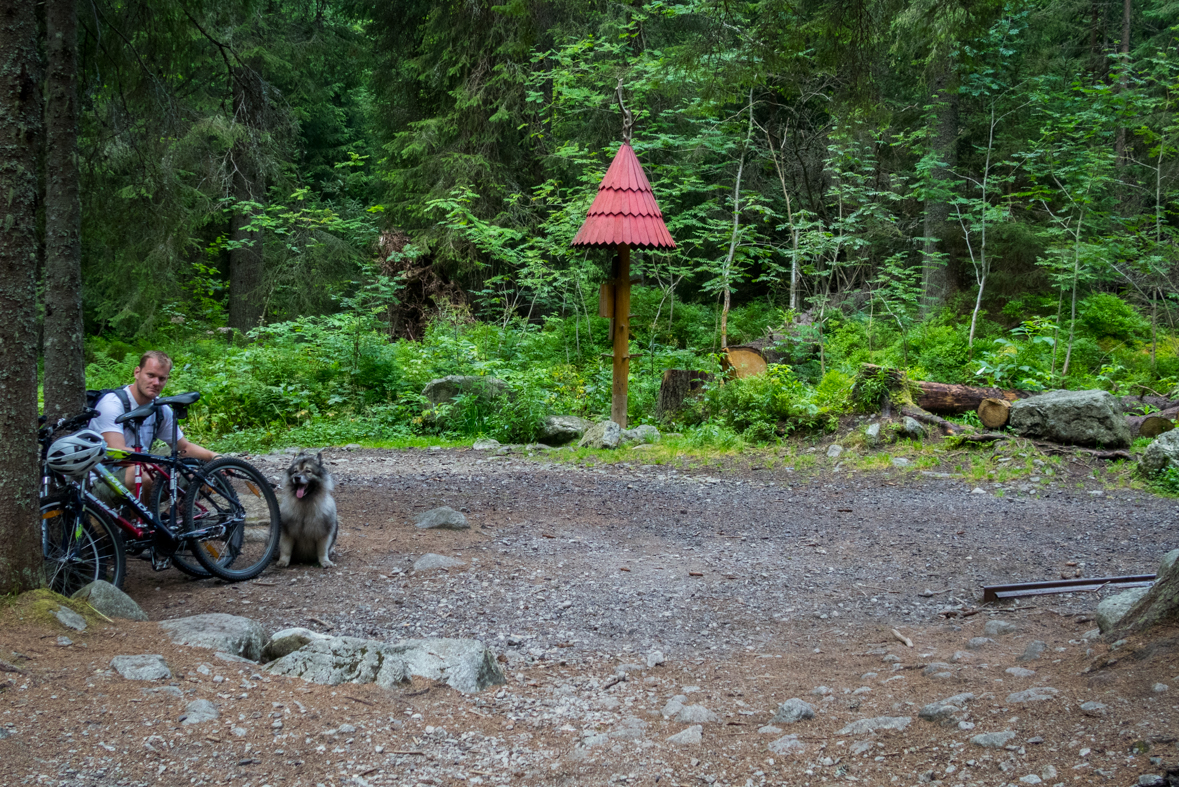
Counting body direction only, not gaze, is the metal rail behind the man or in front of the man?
in front

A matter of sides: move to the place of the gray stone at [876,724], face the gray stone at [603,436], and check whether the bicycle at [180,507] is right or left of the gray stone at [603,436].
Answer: left

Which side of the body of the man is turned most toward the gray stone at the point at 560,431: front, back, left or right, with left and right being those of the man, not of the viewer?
left

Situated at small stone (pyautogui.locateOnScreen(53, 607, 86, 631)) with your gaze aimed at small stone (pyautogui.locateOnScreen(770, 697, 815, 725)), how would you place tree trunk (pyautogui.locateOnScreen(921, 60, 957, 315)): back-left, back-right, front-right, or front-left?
front-left

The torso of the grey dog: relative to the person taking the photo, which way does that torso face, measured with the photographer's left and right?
facing the viewer

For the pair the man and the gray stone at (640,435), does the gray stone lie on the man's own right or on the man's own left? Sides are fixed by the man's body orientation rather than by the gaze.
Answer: on the man's own left

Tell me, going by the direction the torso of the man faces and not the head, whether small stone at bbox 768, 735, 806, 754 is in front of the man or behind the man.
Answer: in front

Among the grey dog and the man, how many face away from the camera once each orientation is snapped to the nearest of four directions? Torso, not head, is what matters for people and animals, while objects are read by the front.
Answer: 0

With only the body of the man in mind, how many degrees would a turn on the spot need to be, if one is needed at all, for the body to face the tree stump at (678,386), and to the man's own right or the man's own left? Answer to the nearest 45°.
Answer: approximately 90° to the man's own left

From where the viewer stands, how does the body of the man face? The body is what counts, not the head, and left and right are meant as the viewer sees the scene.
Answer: facing the viewer and to the right of the viewer

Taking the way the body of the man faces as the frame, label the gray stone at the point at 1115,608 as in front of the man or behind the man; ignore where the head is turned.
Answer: in front

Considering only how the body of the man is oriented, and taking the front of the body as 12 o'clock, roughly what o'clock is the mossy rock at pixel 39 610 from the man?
The mossy rock is roughly at 2 o'clock from the man.

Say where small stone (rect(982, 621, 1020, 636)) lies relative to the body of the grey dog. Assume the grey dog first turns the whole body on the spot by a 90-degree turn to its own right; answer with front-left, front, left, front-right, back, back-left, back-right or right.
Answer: back-left

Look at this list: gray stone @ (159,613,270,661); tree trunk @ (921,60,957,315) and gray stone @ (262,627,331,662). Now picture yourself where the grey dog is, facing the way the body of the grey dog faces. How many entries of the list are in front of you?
2
